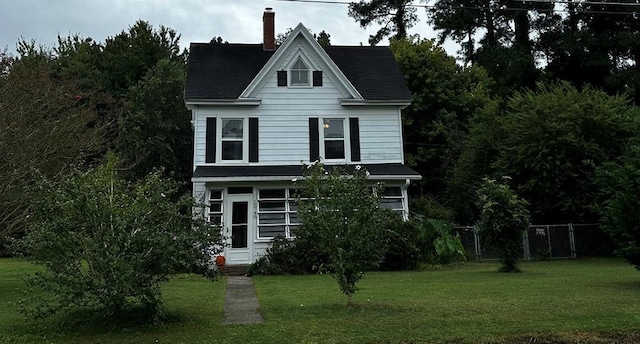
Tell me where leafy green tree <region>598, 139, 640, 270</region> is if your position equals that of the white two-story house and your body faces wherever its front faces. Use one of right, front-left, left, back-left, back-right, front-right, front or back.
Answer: front-left

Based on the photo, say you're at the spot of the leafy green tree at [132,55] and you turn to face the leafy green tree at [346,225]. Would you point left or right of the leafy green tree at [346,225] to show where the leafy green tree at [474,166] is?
left

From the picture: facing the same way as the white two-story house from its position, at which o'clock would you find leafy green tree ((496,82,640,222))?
The leafy green tree is roughly at 9 o'clock from the white two-story house.

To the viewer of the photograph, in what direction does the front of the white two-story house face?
facing the viewer

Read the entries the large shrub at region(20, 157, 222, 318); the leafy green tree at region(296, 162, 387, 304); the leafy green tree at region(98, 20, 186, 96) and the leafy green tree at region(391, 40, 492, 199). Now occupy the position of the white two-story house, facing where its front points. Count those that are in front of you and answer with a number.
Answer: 2

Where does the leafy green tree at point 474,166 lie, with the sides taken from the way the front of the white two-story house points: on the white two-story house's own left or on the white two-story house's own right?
on the white two-story house's own left

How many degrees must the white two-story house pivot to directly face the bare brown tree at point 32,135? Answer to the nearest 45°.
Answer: approximately 90° to its right

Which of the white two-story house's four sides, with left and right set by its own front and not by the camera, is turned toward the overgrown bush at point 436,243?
left

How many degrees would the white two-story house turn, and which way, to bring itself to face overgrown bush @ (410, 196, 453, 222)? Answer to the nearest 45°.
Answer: approximately 90° to its left

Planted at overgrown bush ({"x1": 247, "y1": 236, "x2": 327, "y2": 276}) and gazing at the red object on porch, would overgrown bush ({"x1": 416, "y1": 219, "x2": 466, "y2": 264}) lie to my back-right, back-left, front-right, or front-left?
back-right
